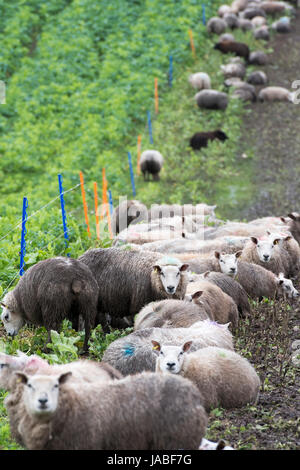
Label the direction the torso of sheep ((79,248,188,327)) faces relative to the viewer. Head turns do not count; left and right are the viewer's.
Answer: facing to the right of the viewer

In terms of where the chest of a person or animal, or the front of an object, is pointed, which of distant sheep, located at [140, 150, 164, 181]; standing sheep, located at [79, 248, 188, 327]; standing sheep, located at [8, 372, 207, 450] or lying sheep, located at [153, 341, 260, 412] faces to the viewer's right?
standing sheep, located at [79, 248, 188, 327]

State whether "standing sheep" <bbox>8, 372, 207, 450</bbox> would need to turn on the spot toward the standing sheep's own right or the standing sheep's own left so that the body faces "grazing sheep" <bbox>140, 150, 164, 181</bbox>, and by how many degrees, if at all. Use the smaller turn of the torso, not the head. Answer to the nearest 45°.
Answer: approximately 90° to the standing sheep's own right

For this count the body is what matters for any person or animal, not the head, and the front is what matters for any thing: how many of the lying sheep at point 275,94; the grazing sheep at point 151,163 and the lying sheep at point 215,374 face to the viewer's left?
1

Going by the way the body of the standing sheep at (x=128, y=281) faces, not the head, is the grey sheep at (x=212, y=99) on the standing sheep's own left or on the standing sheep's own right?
on the standing sheep's own left

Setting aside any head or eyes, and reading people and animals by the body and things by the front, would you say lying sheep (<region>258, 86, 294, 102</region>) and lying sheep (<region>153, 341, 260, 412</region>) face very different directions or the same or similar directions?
very different directions
